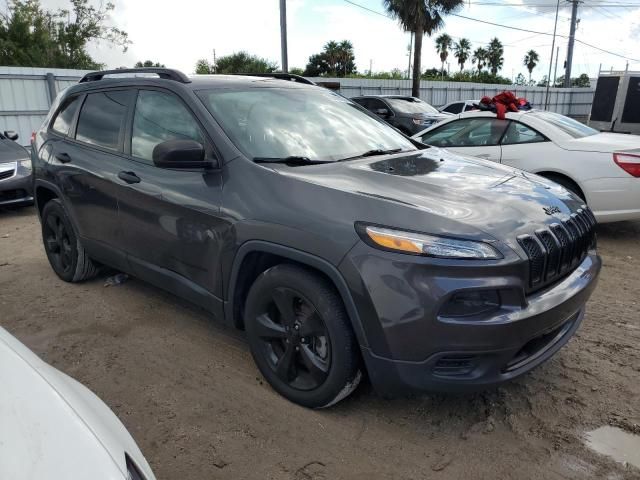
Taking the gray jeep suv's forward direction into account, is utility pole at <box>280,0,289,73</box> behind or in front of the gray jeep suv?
behind

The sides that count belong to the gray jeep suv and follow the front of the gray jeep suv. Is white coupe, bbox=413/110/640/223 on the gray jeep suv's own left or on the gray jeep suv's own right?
on the gray jeep suv's own left

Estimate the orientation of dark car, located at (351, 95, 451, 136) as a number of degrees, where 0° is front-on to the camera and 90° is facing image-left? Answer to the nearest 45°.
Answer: approximately 315°

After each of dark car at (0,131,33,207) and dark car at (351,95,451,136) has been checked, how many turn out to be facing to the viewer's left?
0

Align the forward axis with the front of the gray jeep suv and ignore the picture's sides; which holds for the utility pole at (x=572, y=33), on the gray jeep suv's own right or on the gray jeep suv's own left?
on the gray jeep suv's own left

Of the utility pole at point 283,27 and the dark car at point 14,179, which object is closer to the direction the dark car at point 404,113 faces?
the dark car

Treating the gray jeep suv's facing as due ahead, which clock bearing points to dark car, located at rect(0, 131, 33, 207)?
The dark car is roughly at 6 o'clock from the gray jeep suv.

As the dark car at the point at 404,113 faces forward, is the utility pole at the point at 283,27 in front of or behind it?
behind

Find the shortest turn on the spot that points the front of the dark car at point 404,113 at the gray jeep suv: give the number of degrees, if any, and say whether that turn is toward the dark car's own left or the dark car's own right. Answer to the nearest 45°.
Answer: approximately 45° to the dark car's own right

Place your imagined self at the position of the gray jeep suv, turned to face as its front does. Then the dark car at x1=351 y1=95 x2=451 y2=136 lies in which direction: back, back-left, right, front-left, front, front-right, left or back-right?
back-left
